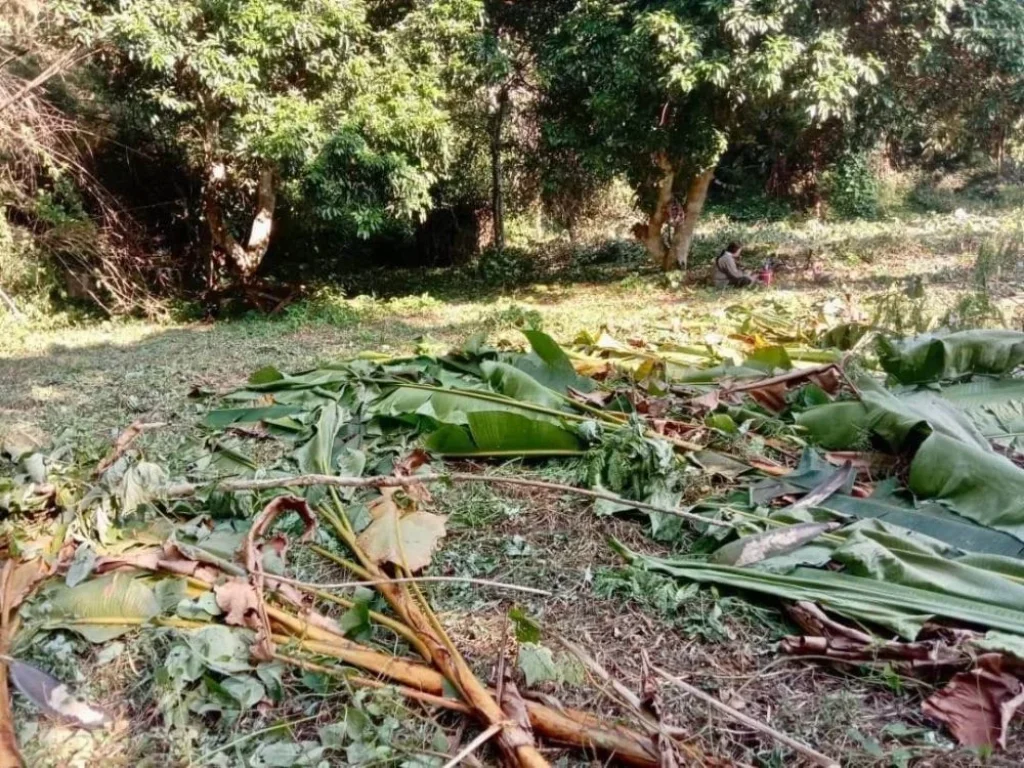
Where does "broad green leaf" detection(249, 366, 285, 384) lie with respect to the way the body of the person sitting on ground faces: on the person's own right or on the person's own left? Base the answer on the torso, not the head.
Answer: on the person's own right

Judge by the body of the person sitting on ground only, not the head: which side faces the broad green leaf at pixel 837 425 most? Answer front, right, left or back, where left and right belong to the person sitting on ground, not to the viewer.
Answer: right

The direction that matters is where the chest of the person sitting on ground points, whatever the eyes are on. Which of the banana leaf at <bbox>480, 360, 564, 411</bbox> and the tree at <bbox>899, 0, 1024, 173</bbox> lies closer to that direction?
the tree

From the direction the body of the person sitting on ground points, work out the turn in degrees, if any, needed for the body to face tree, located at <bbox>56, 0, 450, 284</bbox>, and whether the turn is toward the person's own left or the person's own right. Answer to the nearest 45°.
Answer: approximately 180°

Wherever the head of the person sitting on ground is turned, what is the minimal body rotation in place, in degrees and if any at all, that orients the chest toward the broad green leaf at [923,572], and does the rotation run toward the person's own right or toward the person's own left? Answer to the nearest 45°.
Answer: approximately 90° to the person's own right

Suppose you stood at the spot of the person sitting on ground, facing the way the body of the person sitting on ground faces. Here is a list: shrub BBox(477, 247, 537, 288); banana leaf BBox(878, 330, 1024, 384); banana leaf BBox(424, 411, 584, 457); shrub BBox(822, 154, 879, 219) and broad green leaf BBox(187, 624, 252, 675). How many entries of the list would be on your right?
3

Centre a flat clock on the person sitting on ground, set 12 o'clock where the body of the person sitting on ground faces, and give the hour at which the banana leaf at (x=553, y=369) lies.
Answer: The banana leaf is roughly at 3 o'clock from the person sitting on ground.

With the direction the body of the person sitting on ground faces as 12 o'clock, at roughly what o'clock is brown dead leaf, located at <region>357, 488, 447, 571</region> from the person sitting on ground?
The brown dead leaf is roughly at 3 o'clock from the person sitting on ground.

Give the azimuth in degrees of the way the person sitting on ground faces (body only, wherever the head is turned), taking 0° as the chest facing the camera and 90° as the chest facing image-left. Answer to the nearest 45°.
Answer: approximately 270°
